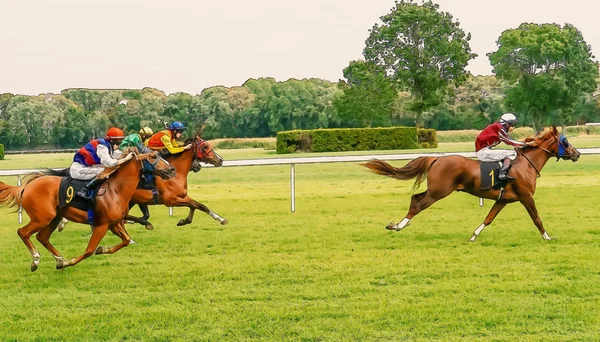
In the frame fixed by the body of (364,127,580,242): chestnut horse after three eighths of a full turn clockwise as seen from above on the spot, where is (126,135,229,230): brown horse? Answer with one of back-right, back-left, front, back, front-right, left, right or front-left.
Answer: front-right

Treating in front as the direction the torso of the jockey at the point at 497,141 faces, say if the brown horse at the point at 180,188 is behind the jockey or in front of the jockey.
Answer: behind

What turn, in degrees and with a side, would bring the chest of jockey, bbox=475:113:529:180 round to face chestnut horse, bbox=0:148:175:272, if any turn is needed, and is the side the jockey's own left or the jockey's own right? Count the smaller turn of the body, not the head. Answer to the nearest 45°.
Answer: approximately 135° to the jockey's own right

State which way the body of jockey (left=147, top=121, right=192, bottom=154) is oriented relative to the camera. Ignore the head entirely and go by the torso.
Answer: to the viewer's right

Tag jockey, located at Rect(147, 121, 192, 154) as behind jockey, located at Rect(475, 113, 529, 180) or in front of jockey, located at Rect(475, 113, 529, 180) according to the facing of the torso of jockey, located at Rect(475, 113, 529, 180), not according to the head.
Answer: behind

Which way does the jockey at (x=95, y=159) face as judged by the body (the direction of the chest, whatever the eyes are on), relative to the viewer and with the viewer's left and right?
facing to the right of the viewer

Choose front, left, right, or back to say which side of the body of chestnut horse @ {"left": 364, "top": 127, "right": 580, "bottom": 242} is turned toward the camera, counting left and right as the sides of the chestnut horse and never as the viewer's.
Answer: right

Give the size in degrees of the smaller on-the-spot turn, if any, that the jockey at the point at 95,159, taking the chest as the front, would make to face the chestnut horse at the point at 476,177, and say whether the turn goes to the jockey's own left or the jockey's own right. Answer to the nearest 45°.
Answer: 0° — they already face it

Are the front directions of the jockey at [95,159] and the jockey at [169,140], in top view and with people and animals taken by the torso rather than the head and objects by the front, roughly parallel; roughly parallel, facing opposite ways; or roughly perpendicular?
roughly parallel

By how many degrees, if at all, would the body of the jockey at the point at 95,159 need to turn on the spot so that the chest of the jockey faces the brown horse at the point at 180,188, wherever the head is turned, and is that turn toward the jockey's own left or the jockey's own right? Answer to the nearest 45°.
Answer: approximately 45° to the jockey's own left

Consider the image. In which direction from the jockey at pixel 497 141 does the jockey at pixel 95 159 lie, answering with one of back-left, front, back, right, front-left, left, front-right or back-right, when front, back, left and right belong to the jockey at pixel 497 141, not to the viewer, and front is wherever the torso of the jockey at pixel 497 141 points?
back-right

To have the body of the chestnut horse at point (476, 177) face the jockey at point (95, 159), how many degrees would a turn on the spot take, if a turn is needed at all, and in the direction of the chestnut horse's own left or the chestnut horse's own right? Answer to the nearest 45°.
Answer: approximately 135° to the chestnut horse's own right

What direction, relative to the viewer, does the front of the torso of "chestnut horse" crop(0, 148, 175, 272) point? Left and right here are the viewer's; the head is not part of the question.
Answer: facing to the right of the viewer

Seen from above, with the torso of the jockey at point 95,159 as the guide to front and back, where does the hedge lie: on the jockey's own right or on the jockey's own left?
on the jockey's own left

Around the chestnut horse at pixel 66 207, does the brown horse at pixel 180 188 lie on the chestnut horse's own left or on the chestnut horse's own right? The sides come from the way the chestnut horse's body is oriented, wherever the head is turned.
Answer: on the chestnut horse's own left

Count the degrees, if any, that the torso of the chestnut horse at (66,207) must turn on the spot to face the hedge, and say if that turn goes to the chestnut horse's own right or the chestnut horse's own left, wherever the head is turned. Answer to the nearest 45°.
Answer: approximately 45° to the chestnut horse's own left

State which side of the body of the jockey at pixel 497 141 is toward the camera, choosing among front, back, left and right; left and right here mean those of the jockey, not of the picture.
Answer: right
